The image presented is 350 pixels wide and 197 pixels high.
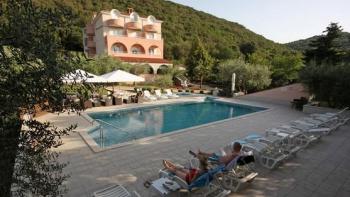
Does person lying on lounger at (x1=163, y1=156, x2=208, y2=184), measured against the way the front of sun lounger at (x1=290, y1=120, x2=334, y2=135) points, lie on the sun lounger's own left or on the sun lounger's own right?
on the sun lounger's own left

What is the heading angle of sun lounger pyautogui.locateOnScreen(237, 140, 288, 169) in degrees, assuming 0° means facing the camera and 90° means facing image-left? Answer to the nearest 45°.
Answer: approximately 135°

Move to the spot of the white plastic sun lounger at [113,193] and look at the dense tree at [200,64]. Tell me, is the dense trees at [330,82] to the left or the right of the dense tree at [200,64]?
right

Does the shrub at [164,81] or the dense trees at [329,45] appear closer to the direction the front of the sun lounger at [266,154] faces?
the shrub

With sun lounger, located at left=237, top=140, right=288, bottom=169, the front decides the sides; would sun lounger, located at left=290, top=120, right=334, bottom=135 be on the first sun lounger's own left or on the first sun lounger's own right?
on the first sun lounger's own right

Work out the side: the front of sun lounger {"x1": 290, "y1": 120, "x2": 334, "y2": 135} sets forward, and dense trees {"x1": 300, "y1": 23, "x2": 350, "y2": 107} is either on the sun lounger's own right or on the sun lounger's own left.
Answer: on the sun lounger's own right

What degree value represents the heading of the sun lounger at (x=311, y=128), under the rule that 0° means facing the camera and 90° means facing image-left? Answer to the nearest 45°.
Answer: approximately 135°

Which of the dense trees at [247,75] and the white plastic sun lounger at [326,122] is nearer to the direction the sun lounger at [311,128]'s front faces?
the dense trees
